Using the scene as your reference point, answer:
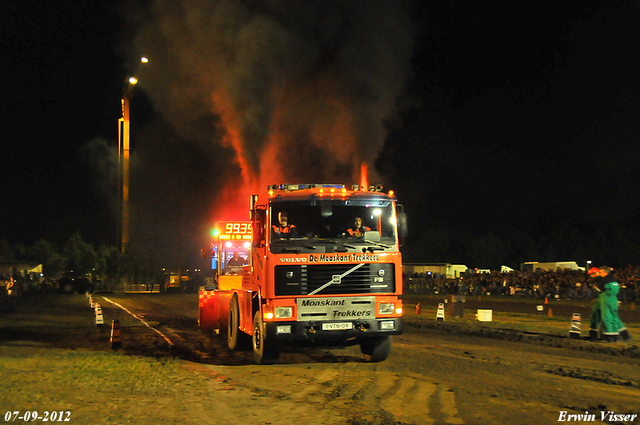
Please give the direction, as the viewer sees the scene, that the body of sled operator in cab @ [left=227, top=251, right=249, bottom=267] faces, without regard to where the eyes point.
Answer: toward the camera

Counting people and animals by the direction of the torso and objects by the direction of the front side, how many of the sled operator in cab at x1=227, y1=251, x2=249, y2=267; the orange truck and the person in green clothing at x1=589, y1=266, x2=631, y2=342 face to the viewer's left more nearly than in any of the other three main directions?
1

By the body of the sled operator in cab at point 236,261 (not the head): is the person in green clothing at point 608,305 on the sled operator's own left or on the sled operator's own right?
on the sled operator's own left

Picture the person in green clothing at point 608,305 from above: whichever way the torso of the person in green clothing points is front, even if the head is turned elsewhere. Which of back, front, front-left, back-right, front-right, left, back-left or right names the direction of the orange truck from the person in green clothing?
front-left

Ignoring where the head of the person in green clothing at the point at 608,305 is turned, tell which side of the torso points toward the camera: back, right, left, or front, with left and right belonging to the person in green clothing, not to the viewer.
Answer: left

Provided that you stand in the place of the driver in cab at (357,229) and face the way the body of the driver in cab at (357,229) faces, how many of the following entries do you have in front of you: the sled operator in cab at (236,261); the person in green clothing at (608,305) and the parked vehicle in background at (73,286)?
0

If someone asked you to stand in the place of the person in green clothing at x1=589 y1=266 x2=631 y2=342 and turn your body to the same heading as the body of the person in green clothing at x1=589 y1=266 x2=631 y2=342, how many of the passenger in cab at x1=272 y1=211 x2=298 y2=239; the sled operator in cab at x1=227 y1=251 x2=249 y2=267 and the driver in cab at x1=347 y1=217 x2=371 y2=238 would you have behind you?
0

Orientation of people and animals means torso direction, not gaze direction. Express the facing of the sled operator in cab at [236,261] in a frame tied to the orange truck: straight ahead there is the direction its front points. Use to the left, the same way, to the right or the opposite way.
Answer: the same way

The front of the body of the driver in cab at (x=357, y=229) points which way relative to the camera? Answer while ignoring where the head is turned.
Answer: toward the camera

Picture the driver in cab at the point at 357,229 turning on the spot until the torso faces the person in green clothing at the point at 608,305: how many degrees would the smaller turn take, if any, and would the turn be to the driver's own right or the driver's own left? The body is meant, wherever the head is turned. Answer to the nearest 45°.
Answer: approximately 135° to the driver's own left

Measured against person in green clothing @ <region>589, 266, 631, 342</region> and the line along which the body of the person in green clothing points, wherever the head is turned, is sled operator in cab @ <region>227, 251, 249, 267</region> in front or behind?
in front

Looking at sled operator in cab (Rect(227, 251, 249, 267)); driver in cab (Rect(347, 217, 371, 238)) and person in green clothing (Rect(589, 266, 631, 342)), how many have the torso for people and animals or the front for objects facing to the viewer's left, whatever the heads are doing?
1
